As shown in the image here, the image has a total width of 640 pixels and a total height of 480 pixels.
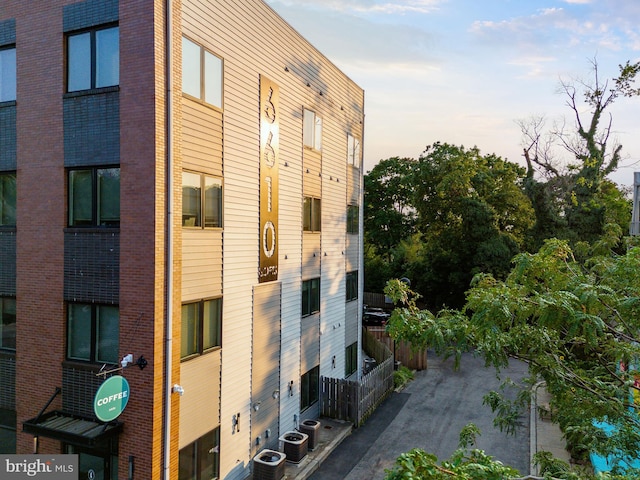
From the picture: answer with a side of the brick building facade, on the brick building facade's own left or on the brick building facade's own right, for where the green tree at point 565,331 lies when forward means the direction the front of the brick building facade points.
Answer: on the brick building facade's own left

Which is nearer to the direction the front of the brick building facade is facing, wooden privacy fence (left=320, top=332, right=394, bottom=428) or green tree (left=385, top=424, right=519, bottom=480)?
the green tree

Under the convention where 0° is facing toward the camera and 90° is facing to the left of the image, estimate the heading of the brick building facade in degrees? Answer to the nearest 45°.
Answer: approximately 45°

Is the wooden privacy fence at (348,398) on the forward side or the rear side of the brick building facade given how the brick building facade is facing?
on the rear side

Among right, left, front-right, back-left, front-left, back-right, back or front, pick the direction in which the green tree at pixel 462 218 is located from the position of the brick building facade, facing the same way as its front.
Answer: back

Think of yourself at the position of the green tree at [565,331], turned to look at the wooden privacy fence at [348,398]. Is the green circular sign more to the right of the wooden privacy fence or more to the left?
left
